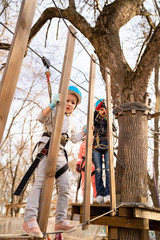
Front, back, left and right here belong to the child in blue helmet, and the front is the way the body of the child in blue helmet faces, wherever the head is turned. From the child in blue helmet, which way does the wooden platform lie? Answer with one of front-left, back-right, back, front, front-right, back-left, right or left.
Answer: left

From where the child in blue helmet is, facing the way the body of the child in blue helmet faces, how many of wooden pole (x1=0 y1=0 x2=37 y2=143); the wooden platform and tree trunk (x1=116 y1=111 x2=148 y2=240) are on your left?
2

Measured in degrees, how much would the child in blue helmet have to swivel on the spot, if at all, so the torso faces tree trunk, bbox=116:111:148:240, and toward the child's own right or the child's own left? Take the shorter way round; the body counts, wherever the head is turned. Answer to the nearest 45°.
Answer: approximately 90° to the child's own left

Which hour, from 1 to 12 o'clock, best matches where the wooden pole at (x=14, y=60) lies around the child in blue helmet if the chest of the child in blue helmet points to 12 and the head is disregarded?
The wooden pole is roughly at 2 o'clock from the child in blue helmet.

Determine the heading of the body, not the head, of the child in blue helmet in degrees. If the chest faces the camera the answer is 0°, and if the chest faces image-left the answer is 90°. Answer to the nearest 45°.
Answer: approximately 315°
